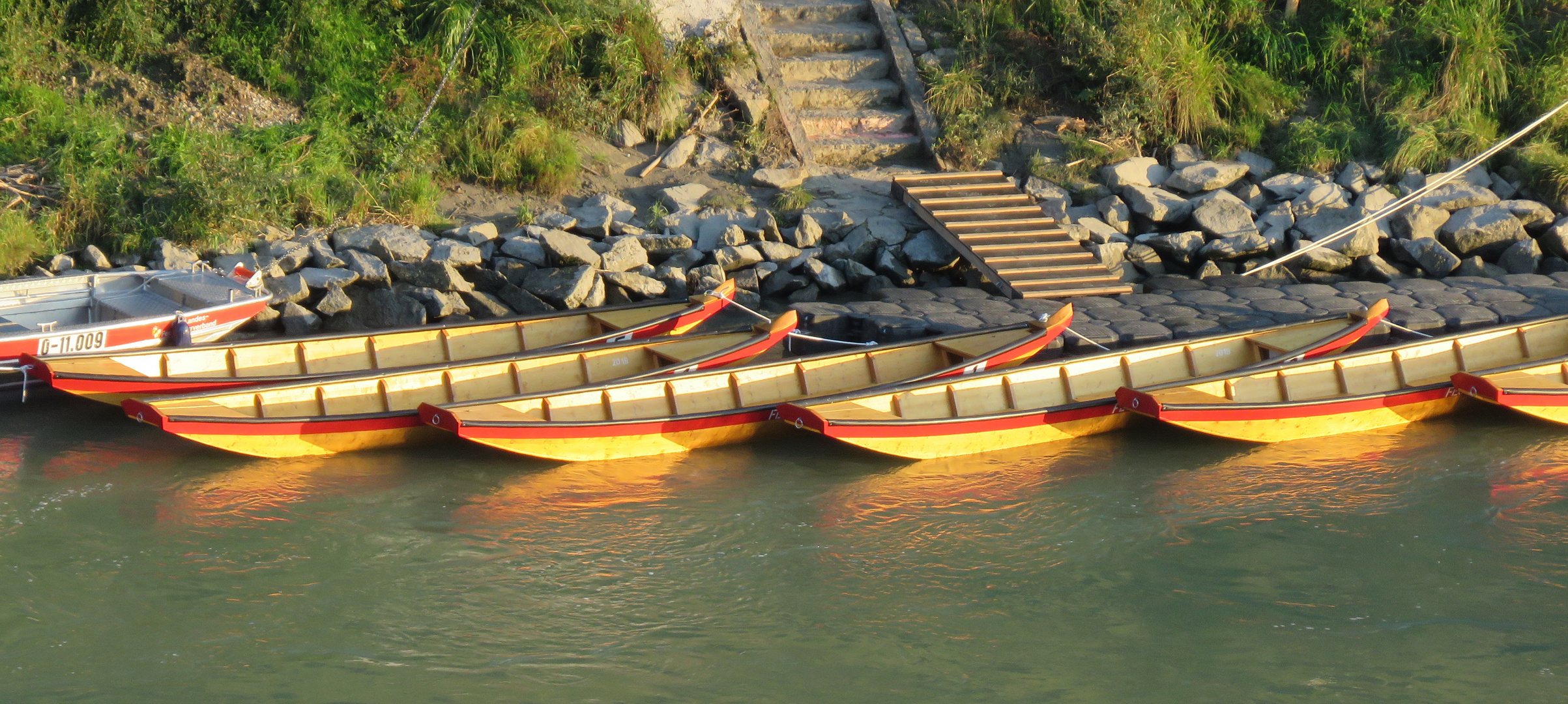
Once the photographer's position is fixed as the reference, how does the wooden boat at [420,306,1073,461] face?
facing away from the viewer and to the right of the viewer

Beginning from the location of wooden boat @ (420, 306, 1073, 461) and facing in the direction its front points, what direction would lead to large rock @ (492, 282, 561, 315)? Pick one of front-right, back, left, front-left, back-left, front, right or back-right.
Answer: left

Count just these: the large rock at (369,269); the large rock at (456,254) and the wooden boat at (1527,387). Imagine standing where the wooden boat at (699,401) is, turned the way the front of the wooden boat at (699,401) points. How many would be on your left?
2

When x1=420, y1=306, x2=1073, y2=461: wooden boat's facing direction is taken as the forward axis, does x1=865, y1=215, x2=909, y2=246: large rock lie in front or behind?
in front

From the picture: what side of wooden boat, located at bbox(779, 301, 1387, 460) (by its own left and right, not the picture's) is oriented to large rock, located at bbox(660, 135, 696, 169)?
left

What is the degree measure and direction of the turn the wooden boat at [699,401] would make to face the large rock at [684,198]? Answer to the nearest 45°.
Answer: approximately 45° to its left

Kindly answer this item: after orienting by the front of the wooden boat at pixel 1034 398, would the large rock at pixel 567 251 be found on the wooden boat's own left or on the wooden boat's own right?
on the wooden boat's own left

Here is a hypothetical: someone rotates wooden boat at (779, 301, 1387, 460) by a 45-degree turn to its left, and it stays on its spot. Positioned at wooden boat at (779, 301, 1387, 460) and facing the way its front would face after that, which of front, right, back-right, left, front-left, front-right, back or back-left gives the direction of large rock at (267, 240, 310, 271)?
left

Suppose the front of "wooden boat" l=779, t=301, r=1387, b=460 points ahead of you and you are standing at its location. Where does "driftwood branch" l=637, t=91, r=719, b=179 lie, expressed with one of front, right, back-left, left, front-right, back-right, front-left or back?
left

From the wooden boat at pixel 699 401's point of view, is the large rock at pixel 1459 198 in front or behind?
in front

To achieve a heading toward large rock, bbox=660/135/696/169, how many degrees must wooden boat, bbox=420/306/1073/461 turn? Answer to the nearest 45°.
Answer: approximately 45° to its left

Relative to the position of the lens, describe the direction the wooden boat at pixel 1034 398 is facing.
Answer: facing away from the viewer and to the right of the viewer

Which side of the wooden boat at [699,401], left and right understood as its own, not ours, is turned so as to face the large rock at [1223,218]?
front

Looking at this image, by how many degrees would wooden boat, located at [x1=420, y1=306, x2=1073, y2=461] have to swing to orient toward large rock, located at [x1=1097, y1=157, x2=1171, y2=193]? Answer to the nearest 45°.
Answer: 0° — it already faces it
